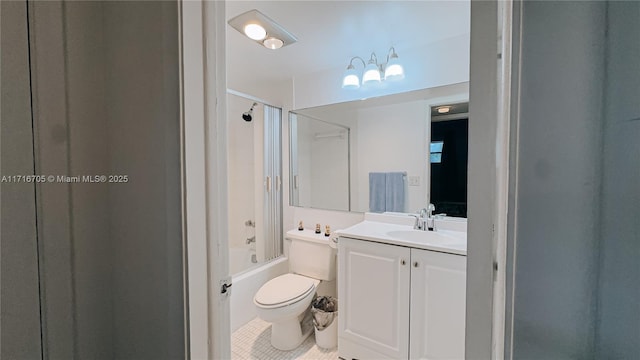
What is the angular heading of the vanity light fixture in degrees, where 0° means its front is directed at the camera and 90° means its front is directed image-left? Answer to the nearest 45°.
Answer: approximately 45°

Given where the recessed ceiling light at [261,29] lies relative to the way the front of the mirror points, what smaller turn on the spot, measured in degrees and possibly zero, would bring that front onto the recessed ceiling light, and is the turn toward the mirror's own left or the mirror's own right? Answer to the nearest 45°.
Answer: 0° — it already faces it
